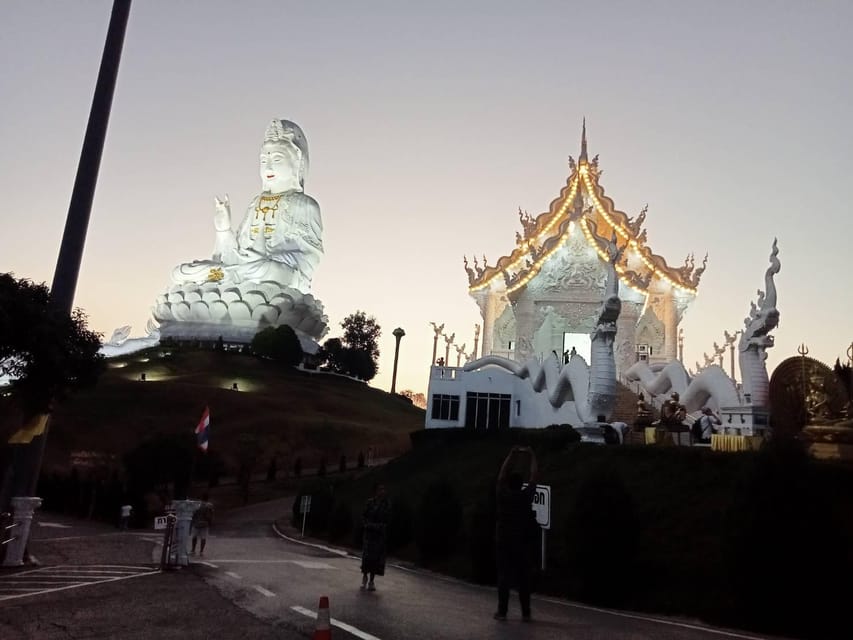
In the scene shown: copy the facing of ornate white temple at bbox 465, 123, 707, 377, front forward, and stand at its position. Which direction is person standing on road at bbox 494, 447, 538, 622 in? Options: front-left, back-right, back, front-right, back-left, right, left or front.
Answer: front

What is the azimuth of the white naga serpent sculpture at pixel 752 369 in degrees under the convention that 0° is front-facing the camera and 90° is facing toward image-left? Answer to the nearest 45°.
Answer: approximately 315°

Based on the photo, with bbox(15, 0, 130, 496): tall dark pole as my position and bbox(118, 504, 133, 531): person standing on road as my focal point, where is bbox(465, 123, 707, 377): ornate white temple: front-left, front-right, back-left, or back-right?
front-right

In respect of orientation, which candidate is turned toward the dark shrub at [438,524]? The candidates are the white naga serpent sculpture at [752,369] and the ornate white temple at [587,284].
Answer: the ornate white temple

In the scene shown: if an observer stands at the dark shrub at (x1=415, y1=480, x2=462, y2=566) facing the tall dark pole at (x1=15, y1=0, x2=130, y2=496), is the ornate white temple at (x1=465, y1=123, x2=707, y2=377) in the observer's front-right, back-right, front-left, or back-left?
back-right

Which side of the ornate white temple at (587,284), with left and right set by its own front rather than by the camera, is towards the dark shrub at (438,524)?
front

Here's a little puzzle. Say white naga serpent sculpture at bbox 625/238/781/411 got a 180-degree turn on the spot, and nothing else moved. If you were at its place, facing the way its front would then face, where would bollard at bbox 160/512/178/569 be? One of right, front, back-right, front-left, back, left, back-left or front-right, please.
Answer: left

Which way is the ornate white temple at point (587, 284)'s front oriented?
toward the camera

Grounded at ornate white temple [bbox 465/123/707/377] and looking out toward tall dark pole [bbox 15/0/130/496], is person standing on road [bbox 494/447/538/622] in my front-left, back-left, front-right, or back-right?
front-left
